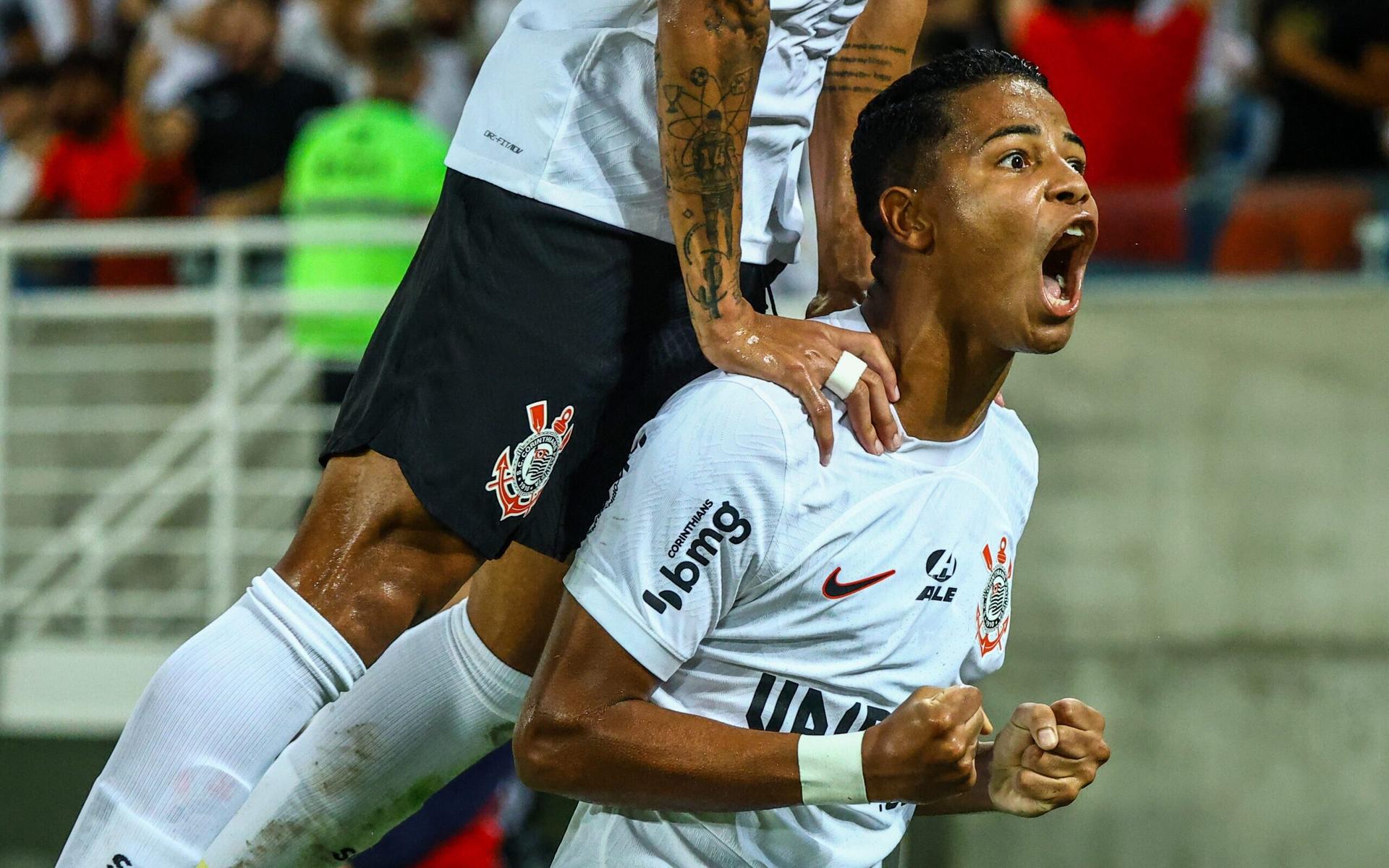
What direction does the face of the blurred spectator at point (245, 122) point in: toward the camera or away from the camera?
toward the camera

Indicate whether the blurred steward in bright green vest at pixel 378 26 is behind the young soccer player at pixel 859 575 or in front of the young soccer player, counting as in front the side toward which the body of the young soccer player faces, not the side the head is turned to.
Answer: behind

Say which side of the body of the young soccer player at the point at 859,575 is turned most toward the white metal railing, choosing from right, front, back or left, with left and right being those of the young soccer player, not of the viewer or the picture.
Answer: back

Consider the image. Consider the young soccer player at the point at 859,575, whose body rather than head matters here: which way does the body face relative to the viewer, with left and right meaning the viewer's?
facing the viewer and to the right of the viewer

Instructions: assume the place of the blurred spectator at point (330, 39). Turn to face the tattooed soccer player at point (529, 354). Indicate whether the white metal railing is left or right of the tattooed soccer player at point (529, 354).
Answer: right

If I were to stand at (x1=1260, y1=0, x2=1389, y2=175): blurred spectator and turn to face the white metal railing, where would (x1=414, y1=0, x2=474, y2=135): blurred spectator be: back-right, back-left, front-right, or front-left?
front-right

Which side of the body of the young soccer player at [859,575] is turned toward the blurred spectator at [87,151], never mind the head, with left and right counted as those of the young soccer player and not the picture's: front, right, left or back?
back

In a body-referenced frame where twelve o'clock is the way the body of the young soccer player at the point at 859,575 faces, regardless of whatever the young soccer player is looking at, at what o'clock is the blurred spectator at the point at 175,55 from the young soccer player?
The blurred spectator is roughly at 7 o'clock from the young soccer player.

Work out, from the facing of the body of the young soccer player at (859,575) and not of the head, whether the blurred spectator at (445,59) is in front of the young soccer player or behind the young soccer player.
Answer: behind

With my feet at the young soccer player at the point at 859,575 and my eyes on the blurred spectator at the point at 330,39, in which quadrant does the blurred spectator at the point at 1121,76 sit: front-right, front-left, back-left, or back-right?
front-right

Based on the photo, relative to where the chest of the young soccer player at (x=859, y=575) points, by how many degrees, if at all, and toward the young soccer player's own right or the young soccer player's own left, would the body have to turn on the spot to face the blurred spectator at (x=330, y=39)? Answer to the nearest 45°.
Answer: approximately 135° to the young soccer player's own left

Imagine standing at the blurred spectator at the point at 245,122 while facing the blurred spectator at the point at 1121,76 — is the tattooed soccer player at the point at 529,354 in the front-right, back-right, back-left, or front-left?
front-right

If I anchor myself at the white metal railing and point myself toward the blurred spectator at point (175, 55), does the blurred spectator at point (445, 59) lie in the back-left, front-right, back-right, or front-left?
front-right
